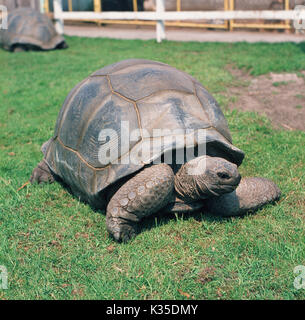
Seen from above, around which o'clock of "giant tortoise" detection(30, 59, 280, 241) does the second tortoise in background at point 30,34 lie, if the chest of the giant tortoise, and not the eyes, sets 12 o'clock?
The second tortoise in background is roughly at 7 o'clock from the giant tortoise.

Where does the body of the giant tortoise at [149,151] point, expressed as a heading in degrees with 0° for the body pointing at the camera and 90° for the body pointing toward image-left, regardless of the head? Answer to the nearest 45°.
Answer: approximately 315°
